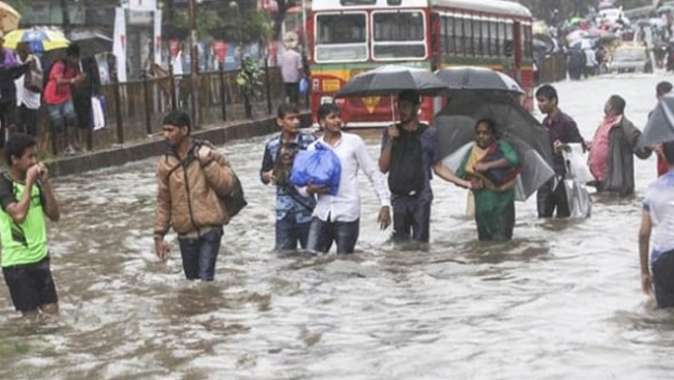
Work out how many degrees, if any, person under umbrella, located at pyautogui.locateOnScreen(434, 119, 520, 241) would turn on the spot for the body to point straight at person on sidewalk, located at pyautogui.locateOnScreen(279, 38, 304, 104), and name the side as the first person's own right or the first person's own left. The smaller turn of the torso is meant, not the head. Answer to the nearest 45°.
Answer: approximately 135° to the first person's own right

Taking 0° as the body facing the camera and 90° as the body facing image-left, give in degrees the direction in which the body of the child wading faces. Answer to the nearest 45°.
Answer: approximately 315°

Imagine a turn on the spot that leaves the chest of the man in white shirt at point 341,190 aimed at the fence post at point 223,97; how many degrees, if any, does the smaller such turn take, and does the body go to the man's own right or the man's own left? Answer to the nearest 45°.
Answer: approximately 180°

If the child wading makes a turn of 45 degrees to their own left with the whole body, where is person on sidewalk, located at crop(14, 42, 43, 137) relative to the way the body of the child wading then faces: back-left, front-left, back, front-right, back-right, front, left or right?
left

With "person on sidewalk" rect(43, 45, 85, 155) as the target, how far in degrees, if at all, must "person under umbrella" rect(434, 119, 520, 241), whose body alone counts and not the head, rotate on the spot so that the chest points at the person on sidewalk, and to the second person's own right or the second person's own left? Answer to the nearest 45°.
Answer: approximately 90° to the second person's own right
